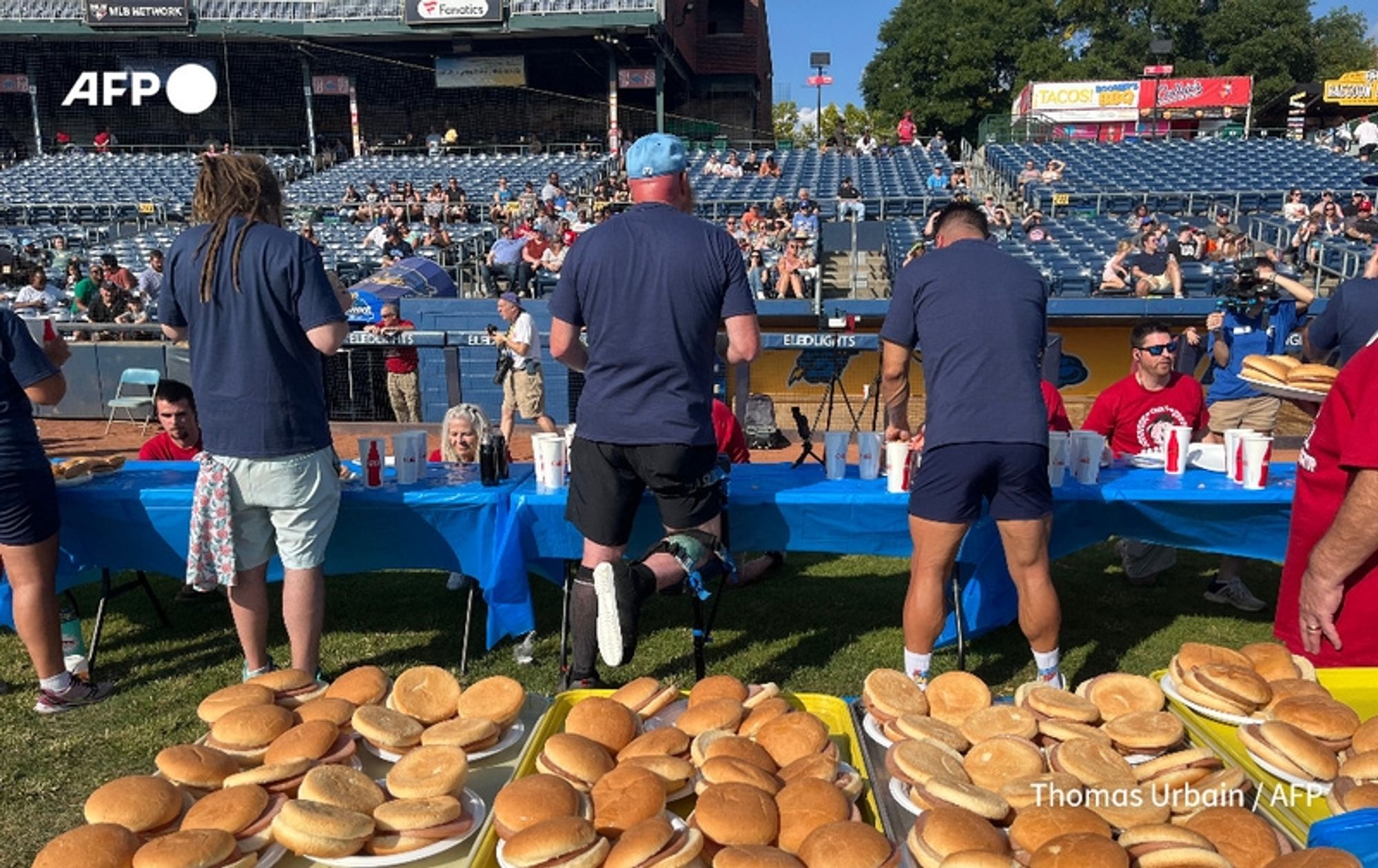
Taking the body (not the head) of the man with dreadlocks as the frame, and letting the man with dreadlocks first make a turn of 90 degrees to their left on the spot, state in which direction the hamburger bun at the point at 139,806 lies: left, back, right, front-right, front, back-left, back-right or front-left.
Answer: left

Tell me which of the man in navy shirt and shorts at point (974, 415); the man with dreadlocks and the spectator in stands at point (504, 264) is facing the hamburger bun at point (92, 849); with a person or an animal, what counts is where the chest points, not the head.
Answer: the spectator in stands

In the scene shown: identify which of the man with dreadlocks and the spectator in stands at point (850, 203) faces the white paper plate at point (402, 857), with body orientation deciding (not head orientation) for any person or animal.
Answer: the spectator in stands

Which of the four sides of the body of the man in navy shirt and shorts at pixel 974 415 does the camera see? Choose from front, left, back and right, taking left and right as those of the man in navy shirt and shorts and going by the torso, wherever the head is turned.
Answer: back

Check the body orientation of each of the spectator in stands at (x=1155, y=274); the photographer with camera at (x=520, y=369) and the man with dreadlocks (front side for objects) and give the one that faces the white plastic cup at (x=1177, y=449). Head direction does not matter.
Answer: the spectator in stands

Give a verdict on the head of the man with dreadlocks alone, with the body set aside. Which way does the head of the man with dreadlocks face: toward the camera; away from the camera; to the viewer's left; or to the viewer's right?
away from the camera

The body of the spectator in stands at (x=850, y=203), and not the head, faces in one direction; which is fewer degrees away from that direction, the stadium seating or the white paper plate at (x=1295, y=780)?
the white paper plate

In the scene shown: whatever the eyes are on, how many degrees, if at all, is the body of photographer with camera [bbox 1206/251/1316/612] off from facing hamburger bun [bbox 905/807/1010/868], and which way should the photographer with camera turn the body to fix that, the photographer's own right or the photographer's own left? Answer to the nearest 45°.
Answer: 0° — they already face it

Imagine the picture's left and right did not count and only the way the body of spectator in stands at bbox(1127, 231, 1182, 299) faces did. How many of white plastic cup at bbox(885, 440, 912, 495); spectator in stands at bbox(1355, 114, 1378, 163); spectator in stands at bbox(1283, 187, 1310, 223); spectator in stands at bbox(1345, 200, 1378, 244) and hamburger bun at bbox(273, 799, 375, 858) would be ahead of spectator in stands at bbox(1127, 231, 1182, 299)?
2
